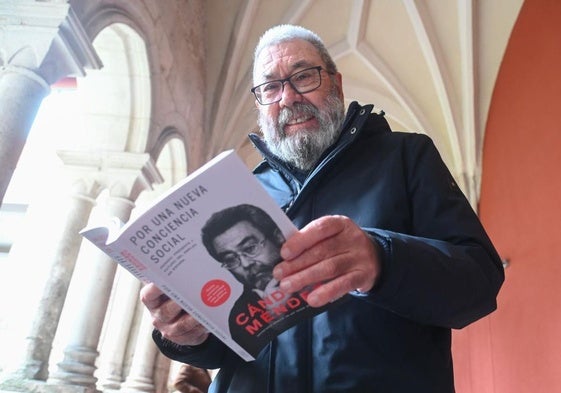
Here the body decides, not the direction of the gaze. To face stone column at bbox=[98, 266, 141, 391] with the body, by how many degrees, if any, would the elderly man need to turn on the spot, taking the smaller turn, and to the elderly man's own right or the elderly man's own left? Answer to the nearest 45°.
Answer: approximately 90° to the elderly man's own right

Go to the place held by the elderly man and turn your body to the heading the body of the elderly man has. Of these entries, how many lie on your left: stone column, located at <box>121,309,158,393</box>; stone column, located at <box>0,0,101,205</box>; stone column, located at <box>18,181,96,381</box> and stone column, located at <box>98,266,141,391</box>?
0

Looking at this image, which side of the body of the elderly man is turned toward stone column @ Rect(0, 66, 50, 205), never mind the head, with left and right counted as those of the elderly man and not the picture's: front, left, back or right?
right

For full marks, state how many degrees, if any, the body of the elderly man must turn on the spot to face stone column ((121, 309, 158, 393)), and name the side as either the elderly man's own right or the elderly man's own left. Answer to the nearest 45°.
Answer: approximately 90° to the elderly man's own right

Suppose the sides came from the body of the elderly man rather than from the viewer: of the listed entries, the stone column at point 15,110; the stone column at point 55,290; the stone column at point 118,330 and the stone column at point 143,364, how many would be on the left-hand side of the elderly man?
0

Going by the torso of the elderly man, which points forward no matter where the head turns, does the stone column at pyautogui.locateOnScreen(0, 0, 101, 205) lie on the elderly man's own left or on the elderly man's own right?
on the elderly man's own right

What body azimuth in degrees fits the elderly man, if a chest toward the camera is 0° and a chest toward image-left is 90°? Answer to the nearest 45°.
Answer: approximately 45°

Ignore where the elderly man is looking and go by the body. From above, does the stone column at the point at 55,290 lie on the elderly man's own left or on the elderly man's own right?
on the elderly man's own right

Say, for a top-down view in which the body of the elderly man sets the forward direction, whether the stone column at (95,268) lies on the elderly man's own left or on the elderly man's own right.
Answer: on the elderly man's own right
